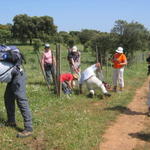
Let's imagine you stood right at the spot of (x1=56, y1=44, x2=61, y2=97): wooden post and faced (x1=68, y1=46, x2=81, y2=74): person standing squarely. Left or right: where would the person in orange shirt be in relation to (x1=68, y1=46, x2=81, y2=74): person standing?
right

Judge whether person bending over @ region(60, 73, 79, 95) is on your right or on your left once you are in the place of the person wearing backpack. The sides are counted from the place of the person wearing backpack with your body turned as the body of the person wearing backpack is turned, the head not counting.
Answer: on your right
